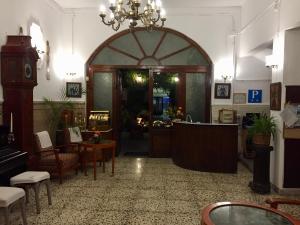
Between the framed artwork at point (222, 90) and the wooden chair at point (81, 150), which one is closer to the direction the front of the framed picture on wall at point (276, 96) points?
the wooden chair

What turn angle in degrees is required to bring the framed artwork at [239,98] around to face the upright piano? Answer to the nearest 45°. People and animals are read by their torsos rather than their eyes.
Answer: approximately 45° to its right

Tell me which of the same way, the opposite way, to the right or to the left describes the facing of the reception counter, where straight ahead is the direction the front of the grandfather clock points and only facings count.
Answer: to the right

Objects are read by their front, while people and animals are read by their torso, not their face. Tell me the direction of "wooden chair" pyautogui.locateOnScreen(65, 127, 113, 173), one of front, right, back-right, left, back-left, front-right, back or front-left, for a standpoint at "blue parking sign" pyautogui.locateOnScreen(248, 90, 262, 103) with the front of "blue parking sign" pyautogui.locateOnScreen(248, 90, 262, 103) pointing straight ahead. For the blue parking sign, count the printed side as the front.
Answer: front-right

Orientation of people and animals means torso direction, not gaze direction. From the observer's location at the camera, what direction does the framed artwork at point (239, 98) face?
facing the viewer

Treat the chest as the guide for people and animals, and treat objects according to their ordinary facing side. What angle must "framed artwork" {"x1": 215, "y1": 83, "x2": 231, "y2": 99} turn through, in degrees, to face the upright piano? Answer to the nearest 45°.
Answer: approximately 45° to its right

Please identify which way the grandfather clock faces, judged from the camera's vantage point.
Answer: facing the viewer and to the right of the viewer

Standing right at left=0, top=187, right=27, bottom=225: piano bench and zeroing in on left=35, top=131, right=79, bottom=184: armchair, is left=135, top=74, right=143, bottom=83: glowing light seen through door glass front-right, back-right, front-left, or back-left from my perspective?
front-right

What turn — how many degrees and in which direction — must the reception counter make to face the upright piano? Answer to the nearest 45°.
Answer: approximately 45° to its right

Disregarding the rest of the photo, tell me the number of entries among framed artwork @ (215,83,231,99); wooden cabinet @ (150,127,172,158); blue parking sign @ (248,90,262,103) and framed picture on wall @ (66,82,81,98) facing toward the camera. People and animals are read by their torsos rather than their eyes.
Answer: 4

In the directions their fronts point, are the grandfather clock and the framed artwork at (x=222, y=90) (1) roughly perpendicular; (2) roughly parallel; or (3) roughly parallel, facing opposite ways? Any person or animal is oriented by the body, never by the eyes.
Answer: roughly perpendicular

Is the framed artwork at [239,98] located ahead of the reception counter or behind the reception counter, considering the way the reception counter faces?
behind

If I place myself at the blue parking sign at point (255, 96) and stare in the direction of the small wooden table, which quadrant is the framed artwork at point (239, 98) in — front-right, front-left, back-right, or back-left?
front-right
